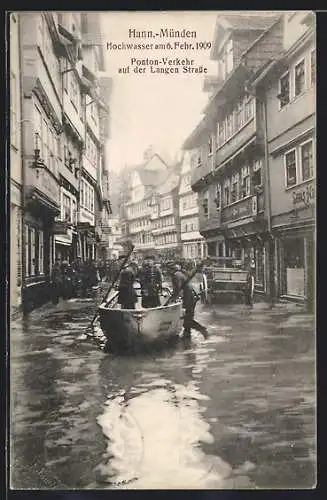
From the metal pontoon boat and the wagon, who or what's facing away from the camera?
the wagon

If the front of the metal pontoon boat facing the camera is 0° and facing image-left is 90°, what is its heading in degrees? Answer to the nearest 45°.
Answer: approximately 0°

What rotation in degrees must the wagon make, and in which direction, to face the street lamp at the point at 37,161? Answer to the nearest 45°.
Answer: approximately 90° to its left

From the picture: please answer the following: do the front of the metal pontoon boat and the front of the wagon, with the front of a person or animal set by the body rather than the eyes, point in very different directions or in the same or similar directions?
very different directions

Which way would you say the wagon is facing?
away from the camera
